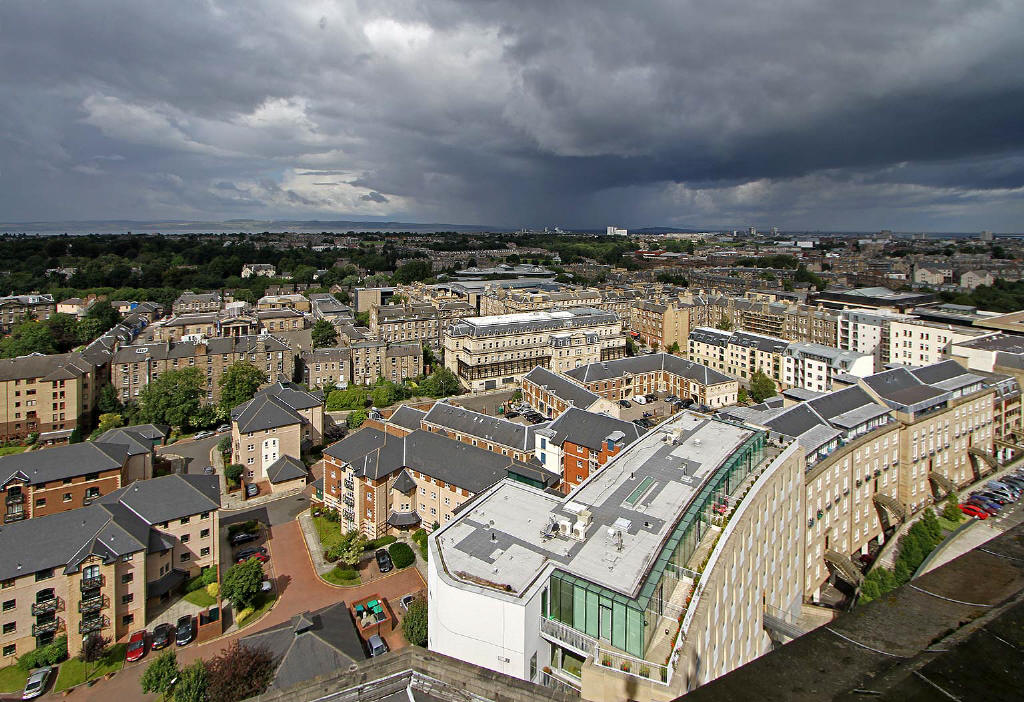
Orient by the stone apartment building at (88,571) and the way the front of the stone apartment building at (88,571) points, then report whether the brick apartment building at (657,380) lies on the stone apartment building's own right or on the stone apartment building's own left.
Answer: on the stone apartment building's own left

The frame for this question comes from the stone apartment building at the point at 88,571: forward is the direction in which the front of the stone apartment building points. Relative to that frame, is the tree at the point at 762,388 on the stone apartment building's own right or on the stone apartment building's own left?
on the stone apartment building's own left

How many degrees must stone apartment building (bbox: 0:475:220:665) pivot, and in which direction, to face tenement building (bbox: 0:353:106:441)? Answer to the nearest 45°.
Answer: approximately 135° to its left

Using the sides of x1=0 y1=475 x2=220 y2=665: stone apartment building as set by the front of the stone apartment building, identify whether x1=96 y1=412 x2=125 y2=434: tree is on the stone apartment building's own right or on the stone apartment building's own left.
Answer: on the stone apartment building's own left

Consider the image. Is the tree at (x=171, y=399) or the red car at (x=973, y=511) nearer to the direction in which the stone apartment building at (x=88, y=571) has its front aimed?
the red car

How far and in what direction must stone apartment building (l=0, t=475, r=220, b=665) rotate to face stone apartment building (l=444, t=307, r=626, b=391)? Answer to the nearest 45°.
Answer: approximately 90° to its left

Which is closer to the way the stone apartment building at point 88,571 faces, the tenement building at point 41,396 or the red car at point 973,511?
the red car

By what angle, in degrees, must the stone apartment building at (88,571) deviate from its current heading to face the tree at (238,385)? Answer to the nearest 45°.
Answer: approximately 135° to its left

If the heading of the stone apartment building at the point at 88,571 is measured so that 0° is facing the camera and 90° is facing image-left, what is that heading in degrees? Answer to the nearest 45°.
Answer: approximately 315°
